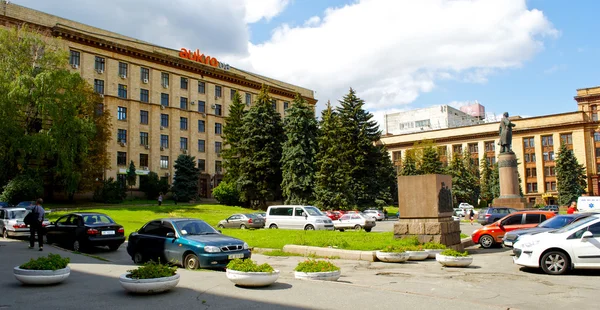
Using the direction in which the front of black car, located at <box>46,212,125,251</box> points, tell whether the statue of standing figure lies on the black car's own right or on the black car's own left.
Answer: on the black car's own right

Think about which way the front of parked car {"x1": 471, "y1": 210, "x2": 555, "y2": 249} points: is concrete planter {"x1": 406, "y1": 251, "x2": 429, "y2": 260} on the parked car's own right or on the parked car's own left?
on the parked car's own left

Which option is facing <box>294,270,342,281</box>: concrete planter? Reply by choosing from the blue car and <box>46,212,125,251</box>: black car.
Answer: the blue car

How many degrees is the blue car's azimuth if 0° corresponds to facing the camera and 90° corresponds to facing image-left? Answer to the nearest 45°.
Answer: approximately 315°

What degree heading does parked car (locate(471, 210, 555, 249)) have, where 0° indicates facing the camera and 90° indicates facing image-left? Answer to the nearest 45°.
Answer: approximately 90°

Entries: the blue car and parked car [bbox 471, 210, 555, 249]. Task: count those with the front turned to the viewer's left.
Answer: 1

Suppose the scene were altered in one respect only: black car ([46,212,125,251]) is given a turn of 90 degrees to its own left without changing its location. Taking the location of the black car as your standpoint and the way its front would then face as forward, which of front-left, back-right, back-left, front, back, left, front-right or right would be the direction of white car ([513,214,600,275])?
left

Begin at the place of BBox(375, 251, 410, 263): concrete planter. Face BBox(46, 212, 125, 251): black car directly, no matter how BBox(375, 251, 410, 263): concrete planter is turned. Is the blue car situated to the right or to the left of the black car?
left

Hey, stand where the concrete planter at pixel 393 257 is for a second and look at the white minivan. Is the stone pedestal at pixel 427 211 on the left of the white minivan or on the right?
right

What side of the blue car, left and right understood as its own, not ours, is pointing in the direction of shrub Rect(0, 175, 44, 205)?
back

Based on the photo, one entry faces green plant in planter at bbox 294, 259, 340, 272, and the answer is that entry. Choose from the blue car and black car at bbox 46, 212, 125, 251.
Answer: the blue car

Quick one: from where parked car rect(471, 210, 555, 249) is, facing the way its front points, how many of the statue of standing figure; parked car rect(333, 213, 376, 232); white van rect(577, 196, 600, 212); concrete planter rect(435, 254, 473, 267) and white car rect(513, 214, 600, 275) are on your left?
2

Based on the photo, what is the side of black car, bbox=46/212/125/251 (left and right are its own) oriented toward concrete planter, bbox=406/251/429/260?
back
